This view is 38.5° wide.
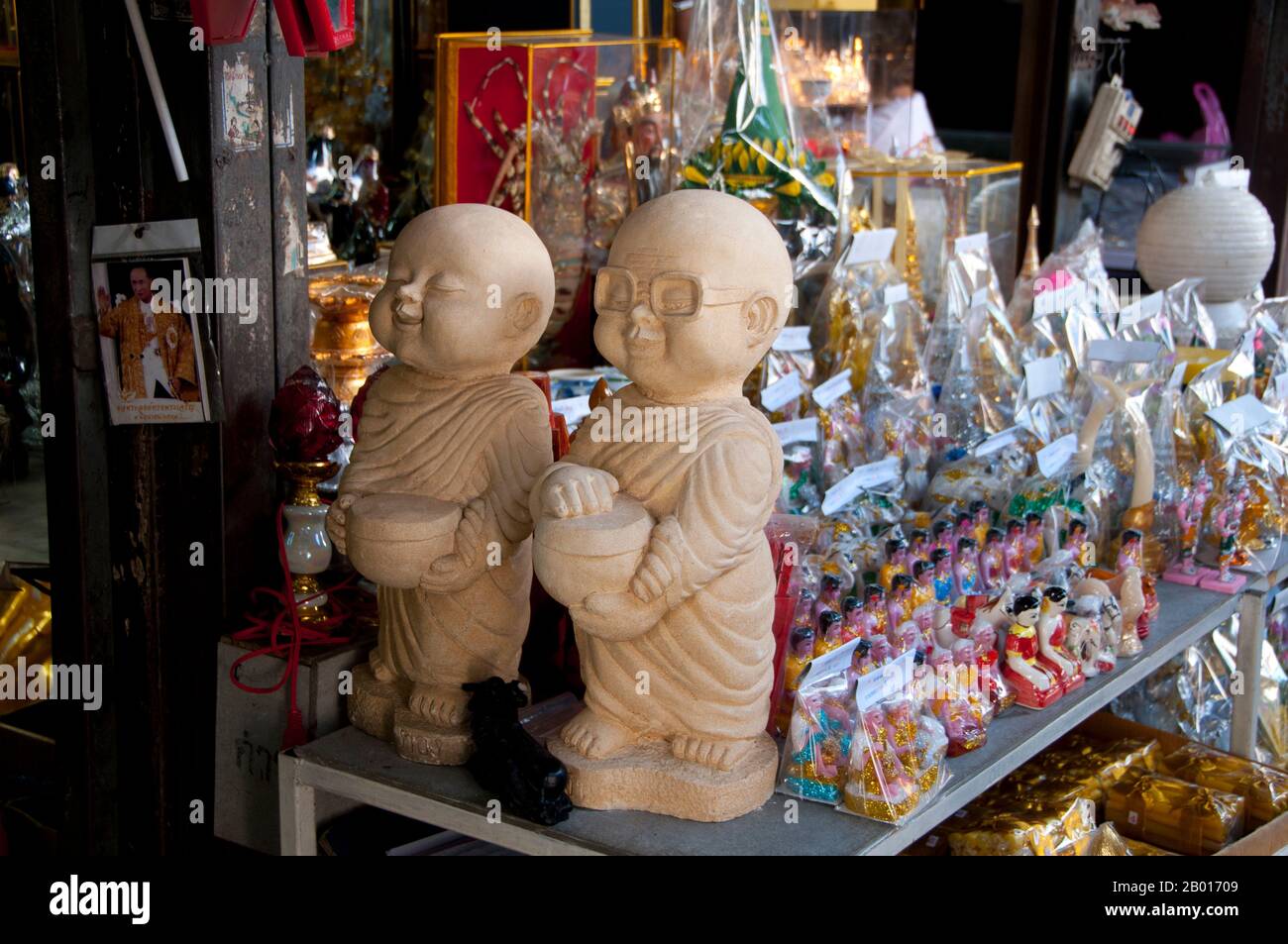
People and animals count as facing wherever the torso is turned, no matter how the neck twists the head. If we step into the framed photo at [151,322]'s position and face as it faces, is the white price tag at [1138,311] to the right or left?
on its left

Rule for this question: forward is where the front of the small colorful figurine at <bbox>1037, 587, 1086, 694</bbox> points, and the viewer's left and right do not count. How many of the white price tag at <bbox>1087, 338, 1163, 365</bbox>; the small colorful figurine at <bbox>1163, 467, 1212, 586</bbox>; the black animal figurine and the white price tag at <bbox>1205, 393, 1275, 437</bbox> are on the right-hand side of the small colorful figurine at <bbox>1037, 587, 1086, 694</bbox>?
1

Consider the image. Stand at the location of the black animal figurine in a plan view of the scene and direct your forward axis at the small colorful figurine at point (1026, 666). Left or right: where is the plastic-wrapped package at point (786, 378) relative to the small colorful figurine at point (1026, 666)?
left

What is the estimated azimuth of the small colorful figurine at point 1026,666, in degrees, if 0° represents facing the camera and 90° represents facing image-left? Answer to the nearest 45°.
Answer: approximately 315°

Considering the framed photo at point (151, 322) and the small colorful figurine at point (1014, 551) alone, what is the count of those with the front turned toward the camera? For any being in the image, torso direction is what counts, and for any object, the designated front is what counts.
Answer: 2

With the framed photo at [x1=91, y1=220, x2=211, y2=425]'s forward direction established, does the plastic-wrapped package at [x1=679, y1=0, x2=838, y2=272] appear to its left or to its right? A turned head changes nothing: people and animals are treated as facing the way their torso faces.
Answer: on its left

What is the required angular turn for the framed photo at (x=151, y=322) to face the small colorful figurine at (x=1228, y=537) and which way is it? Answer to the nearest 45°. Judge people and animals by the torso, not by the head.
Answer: approximately 90° to its left

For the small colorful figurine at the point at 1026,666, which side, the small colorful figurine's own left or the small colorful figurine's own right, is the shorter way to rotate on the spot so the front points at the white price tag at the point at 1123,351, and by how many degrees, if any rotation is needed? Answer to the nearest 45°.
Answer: approximately 135° to the small colorful figurine's own left

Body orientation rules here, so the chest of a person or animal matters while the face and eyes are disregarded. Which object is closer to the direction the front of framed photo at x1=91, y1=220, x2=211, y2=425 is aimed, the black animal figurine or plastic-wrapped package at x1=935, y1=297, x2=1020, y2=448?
the black animal figurine
